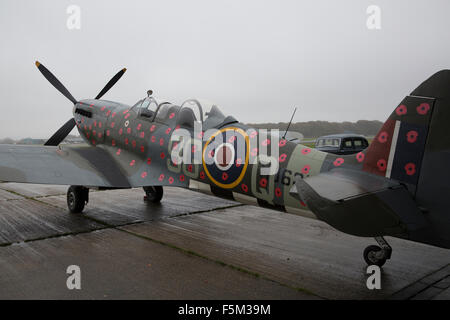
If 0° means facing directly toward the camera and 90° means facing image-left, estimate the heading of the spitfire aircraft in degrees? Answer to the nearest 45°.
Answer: approximately 135°
